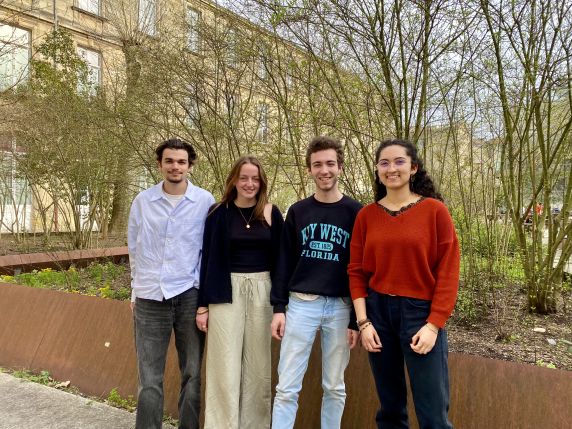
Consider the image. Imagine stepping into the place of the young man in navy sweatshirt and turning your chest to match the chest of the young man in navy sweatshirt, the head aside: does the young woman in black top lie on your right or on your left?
on your right

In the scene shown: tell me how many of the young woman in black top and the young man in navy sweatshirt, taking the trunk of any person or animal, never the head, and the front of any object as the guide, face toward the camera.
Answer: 2

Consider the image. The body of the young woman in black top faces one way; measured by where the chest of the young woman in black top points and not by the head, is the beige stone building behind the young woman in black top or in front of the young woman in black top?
behind

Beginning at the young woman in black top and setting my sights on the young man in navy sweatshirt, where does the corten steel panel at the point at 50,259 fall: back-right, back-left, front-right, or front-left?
back-left

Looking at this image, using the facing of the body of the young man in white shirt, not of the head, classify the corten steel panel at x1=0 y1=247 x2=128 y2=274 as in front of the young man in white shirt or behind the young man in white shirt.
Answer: behind

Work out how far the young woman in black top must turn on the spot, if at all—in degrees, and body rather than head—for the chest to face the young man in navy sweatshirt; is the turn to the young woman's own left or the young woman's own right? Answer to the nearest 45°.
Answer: approximately 45° to the young woman's own left
